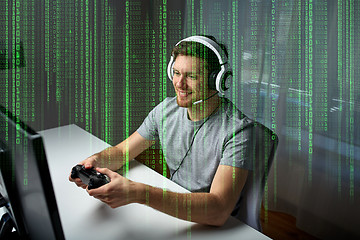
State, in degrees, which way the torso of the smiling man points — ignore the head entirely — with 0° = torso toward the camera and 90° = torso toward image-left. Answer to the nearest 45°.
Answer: approximately 45°

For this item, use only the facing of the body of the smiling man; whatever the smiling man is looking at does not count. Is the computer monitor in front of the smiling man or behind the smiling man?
in front

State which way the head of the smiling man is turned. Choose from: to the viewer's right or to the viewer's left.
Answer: to the viewer's left
